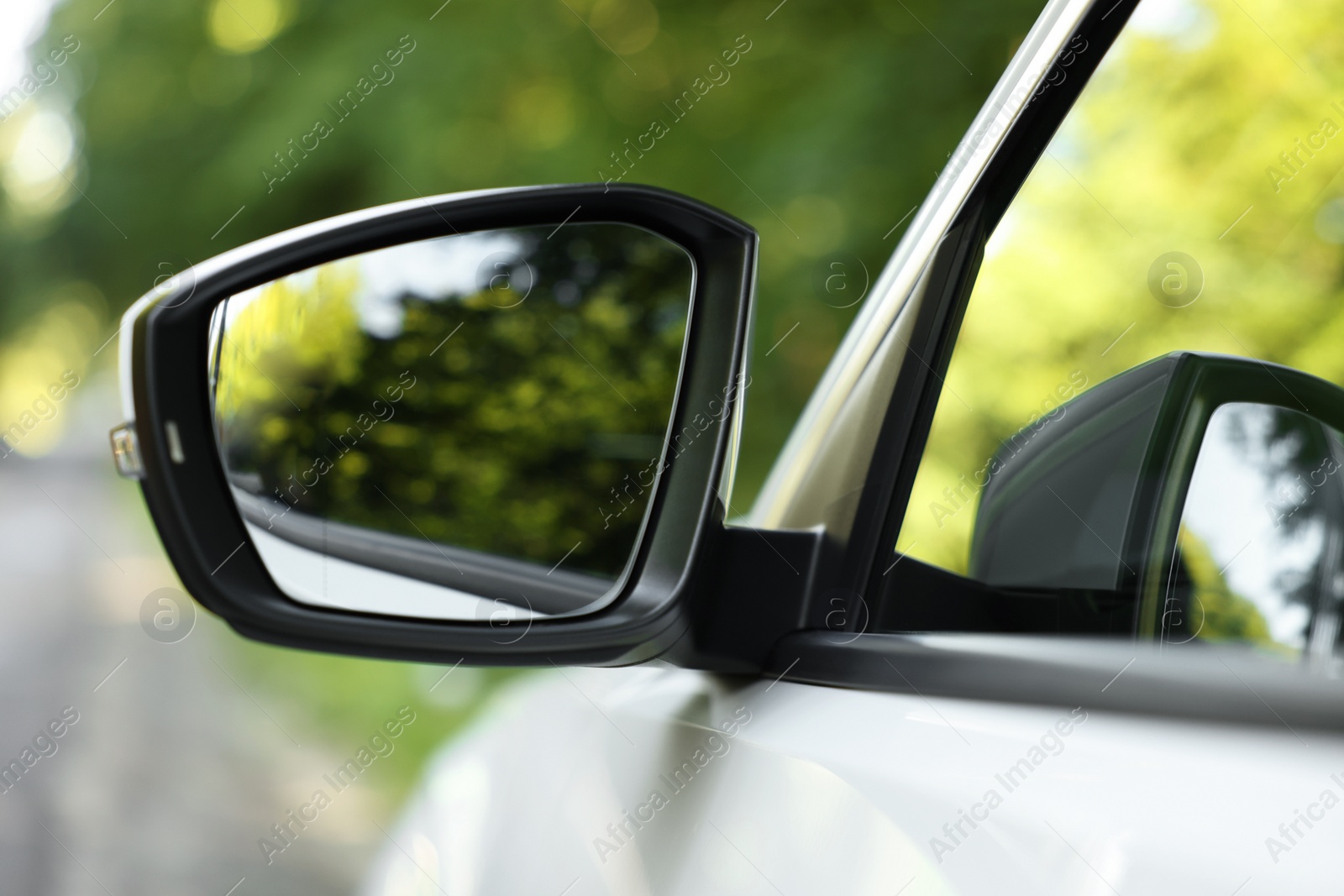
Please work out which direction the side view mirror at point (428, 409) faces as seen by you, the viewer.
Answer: facing the viewer

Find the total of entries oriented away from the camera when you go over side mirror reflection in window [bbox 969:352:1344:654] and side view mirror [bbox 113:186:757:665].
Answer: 0
